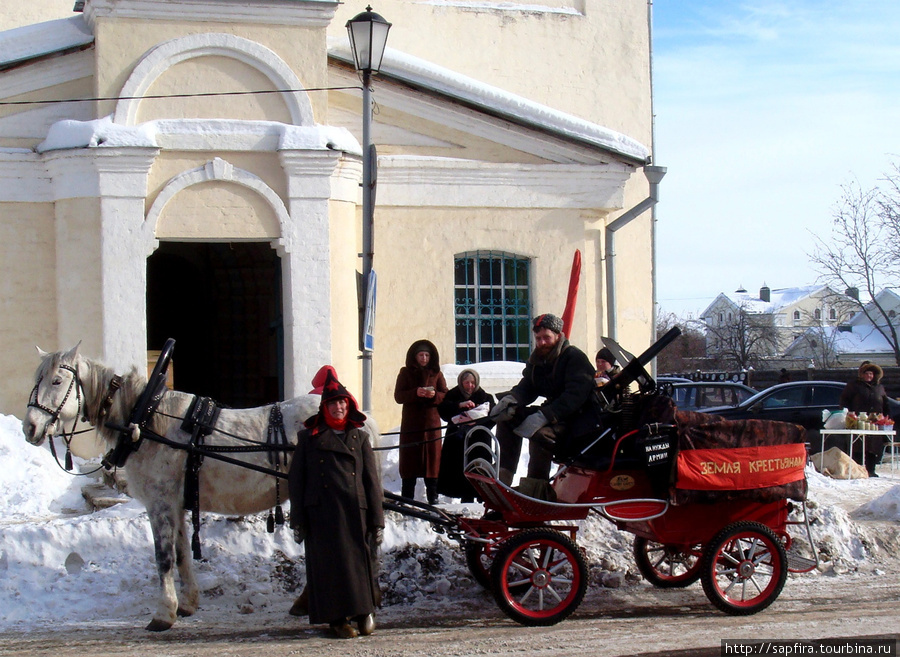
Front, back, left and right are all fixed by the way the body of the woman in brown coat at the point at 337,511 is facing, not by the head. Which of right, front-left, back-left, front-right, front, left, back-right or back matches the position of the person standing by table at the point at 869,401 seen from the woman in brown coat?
back-left

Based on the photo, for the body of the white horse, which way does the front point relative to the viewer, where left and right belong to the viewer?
facing to the left of the viewer

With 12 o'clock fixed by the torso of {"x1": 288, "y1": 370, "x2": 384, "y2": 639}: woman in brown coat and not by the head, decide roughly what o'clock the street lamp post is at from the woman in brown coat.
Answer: The street lamp post is roughly at 6 o'clock from the woman in brown coat.

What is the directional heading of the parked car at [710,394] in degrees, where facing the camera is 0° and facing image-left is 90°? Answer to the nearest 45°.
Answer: approximately 270°

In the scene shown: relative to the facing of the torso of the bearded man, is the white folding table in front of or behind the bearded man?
behind

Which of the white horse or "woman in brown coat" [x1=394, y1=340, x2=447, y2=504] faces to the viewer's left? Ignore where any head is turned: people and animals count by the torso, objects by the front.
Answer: the white horse

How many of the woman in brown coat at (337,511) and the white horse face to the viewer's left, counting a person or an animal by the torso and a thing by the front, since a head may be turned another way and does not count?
1

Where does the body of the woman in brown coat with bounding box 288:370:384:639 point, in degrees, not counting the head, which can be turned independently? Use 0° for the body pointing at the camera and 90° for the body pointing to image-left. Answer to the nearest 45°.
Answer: approximately 0°
